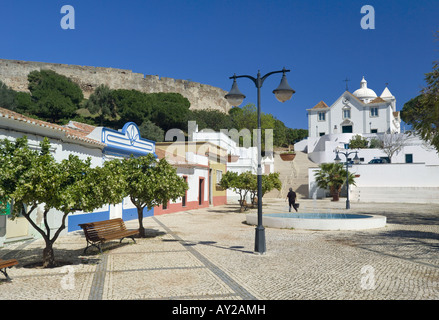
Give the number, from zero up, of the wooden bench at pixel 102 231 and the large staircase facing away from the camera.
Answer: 0

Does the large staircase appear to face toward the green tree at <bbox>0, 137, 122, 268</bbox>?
yes

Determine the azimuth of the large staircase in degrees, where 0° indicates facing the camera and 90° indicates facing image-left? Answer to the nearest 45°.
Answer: approximately 0°

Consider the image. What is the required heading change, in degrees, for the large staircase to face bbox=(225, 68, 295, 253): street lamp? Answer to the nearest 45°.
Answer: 0° — it already faces it

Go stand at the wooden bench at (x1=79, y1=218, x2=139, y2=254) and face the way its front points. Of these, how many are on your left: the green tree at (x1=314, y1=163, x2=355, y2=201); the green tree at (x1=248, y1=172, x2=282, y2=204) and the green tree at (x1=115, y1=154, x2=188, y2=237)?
3

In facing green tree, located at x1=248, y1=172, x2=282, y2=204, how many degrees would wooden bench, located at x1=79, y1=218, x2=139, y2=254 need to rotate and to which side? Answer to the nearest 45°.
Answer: approximately 90° to its left

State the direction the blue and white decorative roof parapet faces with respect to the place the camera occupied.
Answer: facing the viewer and to the right of the viewer

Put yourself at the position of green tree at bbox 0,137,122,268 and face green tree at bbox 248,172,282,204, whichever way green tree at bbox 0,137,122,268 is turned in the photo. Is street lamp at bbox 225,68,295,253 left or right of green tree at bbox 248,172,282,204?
right

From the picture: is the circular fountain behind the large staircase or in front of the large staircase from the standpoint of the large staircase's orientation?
in front

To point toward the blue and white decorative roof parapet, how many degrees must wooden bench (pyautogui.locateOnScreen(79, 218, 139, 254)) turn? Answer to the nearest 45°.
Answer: approximately 135° to its left

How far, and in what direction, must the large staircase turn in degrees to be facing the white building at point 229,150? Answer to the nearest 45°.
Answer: approximately 45° to its right
